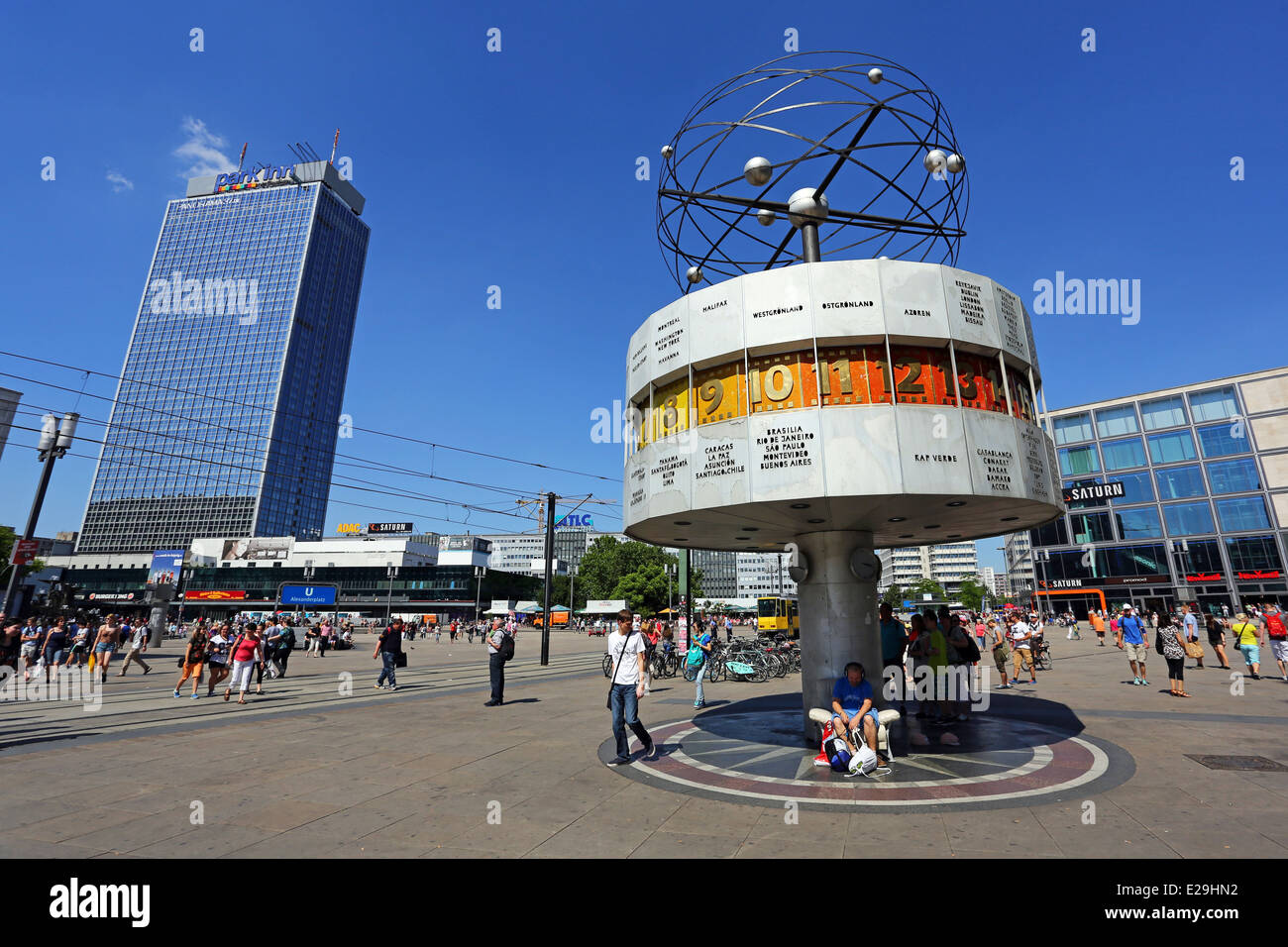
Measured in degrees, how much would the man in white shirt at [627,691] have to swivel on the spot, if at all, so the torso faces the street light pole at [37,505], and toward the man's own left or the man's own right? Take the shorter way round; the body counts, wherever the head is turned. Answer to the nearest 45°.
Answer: approximately 90° to the man's own right

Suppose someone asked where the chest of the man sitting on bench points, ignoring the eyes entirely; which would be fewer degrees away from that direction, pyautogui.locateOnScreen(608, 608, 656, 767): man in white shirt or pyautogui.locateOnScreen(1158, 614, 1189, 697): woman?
the man in white shirt

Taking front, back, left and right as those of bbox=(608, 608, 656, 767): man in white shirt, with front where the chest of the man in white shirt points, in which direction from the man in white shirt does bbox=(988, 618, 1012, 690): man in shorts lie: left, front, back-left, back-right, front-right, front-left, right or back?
back

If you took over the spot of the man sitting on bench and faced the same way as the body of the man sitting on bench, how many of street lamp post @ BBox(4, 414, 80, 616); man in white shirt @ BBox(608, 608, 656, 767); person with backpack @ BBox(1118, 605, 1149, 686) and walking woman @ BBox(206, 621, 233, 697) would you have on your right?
3

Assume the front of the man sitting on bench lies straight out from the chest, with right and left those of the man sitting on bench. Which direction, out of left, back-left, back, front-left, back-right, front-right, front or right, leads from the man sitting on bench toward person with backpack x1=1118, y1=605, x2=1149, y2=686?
back-left

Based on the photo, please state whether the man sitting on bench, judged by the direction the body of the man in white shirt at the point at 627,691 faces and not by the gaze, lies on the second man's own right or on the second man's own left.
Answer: on the second man's own left
